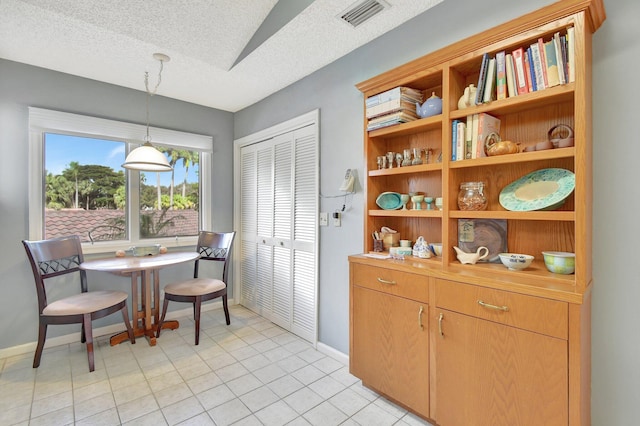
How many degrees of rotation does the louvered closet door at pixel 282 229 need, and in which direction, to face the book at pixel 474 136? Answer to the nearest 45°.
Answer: approximately 90° to its left

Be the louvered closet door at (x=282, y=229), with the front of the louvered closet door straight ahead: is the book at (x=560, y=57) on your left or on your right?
on your left

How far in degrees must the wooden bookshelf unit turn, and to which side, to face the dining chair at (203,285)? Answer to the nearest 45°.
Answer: approximately 45° to its right

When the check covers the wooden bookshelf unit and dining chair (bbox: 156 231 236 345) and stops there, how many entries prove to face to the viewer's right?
0

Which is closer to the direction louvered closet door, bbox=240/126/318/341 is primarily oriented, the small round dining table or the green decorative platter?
the small round dining table

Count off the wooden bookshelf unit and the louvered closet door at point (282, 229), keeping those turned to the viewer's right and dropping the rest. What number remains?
0

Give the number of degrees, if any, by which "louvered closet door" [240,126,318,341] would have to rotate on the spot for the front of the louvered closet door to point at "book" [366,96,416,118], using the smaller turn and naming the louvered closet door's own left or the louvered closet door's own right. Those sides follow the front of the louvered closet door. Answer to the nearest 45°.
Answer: approximately 90° to the louvered closet door's own left

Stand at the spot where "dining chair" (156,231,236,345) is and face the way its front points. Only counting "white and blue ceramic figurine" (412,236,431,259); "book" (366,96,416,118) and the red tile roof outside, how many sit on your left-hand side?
2

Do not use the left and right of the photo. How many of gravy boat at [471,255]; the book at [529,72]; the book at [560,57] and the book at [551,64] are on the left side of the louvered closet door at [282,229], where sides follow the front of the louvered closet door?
4

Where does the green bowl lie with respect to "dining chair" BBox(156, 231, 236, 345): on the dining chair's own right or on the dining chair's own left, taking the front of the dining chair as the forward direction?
on the dining chair's own left
